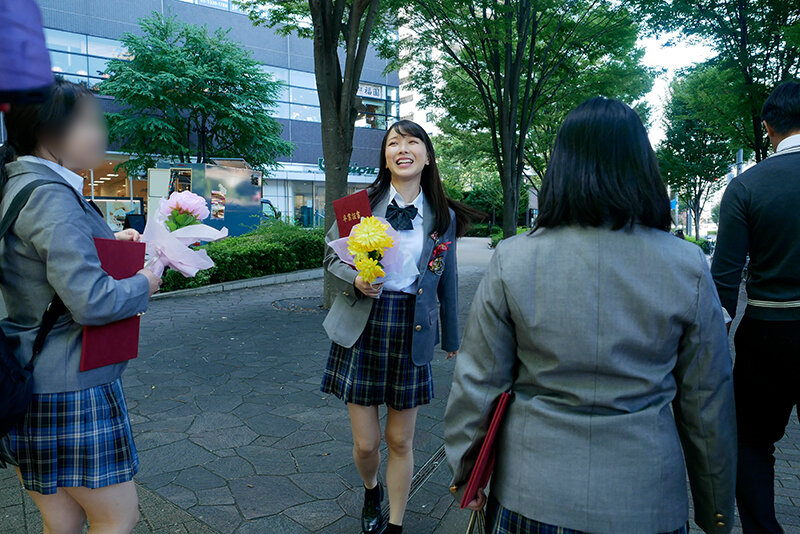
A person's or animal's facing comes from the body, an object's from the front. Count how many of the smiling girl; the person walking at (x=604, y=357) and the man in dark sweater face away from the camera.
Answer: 2

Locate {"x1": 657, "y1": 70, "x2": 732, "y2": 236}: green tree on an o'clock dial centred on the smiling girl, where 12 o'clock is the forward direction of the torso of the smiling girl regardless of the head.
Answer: The green tree is roughly at 7 o'clock from the smiling girl.

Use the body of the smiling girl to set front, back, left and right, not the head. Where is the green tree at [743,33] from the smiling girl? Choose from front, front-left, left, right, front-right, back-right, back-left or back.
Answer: back-left

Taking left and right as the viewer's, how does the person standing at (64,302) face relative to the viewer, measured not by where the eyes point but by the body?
facing to the right of the viewer

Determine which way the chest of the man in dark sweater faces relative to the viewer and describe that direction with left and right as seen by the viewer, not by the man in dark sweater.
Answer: facing away from the viewer

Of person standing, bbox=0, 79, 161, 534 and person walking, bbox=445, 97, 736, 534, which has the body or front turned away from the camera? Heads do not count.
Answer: person walking, bbox=445, 97, 736, 534

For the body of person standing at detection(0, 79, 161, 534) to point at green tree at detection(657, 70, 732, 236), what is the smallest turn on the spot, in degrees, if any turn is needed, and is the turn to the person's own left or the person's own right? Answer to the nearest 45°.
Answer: approximately 45° to the person's own left

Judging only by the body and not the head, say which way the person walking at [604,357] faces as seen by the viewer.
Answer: away from the camera
